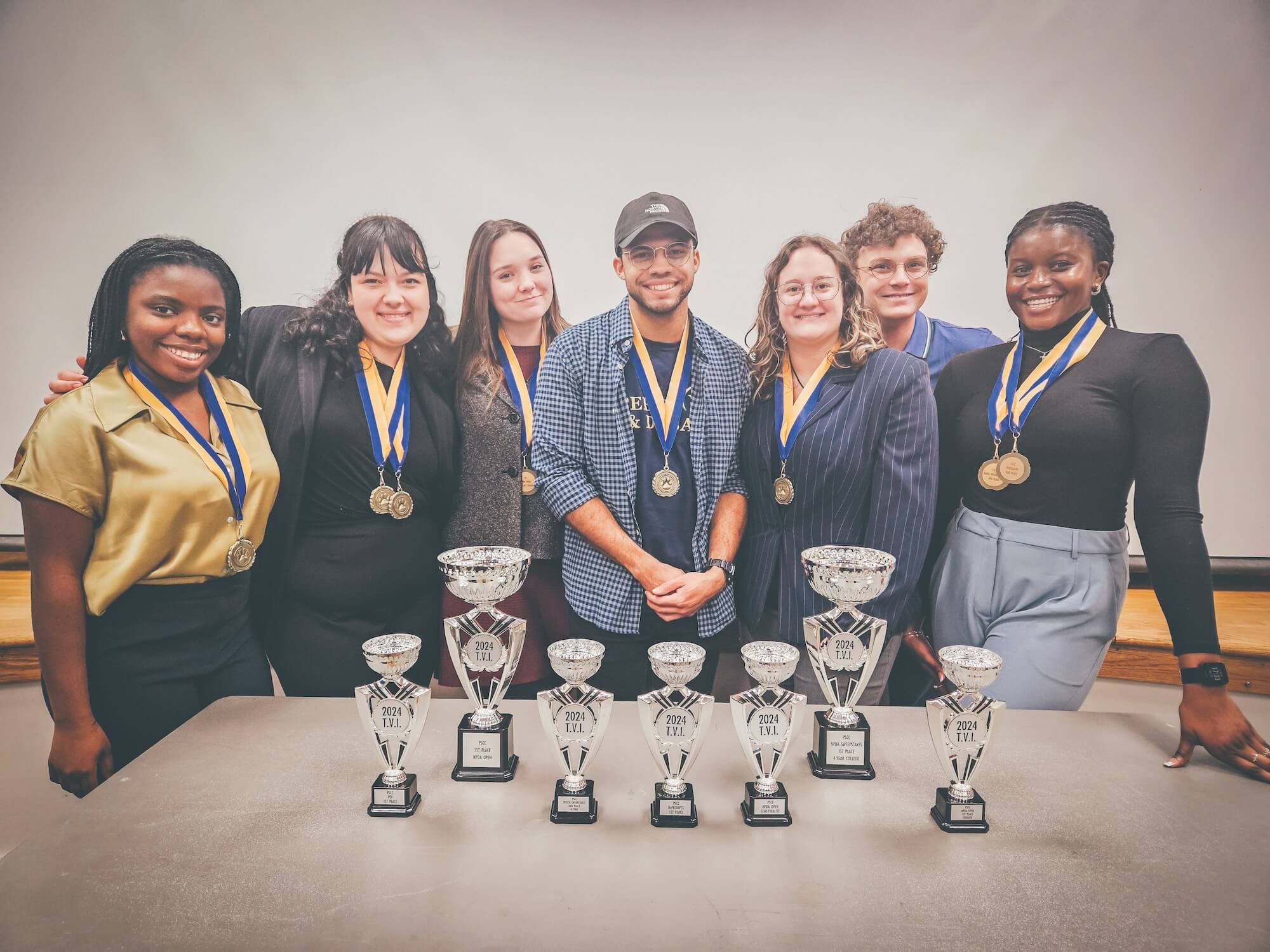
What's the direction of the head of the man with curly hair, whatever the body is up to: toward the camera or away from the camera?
toward the camera

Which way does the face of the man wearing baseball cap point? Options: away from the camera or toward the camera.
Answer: toward the camera

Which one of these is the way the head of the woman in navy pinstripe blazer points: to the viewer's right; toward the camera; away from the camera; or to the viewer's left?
toward the camera

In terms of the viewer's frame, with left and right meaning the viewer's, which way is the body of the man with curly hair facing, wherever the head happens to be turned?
facing the viewer

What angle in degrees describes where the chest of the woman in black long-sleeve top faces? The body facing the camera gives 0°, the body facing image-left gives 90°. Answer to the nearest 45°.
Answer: approximately 45°

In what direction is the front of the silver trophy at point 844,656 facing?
toward the camera

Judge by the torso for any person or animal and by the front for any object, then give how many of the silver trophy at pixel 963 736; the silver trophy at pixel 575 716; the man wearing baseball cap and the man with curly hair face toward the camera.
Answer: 4

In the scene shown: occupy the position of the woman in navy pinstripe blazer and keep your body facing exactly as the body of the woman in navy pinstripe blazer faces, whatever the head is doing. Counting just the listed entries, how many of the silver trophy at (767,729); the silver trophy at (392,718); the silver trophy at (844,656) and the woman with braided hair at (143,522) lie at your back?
0

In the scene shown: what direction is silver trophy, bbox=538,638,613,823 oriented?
toward the camera

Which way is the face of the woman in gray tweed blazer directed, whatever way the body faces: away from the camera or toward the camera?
toward the camera

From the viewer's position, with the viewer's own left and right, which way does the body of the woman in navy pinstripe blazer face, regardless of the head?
facing the viewer and to the left of the viewer

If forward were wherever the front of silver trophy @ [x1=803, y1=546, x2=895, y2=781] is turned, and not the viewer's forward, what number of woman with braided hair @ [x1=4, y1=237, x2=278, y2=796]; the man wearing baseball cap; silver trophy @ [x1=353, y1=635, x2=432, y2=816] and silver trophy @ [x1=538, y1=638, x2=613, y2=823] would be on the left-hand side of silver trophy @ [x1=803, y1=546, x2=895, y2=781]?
0

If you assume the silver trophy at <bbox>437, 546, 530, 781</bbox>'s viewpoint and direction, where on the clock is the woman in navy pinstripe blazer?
The woman in navy pinstripe blazer is roughly at 8 o'clock from the silver trophy.

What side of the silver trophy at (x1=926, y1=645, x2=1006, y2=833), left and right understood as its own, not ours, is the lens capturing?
front
